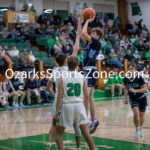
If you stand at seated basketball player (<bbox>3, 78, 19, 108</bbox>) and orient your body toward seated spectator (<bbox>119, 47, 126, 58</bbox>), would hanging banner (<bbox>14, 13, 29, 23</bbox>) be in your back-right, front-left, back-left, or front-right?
front-left

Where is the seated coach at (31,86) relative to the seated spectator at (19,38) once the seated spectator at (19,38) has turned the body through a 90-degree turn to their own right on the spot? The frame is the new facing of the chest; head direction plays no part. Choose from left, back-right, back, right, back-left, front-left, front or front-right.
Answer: front-left

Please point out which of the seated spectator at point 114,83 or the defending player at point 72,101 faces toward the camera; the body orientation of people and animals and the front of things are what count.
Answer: the seated spectator

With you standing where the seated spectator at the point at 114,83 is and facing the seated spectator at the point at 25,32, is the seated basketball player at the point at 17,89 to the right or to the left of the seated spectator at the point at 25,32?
left

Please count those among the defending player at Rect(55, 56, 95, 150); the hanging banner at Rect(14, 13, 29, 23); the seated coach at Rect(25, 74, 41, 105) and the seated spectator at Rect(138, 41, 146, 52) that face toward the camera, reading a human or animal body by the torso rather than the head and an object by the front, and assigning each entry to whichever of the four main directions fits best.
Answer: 3

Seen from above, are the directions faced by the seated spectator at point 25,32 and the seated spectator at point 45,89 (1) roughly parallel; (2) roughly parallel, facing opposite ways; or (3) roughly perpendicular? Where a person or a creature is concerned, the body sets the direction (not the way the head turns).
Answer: roughly parallel

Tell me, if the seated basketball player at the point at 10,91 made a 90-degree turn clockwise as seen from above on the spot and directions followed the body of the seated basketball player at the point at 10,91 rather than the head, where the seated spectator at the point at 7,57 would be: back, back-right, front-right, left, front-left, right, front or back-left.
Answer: back-right

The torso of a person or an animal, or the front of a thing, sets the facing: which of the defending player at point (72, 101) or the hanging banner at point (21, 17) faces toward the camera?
the hanging banner

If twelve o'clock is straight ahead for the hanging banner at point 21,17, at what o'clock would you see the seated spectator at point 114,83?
The seated spectator is roughly at 10 o'clock from the hanging banner.

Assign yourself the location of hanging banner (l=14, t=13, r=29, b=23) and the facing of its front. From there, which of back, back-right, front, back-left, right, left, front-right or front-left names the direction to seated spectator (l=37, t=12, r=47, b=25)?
back-left

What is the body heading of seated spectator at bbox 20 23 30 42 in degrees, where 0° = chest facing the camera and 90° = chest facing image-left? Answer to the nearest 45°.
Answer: approximately 315°

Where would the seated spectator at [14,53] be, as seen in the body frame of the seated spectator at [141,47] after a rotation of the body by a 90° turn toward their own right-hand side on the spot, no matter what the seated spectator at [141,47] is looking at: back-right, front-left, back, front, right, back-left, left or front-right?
front-left

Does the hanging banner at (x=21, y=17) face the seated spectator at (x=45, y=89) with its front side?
yes

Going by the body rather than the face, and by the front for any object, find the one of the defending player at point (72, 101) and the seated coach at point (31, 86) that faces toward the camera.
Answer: the seated coach

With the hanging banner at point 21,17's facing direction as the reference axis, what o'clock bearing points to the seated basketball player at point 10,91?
The seated basketball player is roughly at 12 o'clock from the hanging banner.

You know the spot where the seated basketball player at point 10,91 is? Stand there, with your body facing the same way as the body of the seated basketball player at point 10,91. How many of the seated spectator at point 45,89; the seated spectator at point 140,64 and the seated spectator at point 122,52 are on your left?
3

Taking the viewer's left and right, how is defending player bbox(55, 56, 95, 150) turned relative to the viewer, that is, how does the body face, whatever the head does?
facing away from the viewer

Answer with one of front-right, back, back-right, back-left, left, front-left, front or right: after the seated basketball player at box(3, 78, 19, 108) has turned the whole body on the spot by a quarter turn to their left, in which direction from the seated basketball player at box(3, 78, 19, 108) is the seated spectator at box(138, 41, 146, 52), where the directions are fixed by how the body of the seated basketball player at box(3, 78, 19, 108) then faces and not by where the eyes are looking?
front

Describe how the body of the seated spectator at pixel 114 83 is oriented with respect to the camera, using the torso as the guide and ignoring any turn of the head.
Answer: toward the camera
